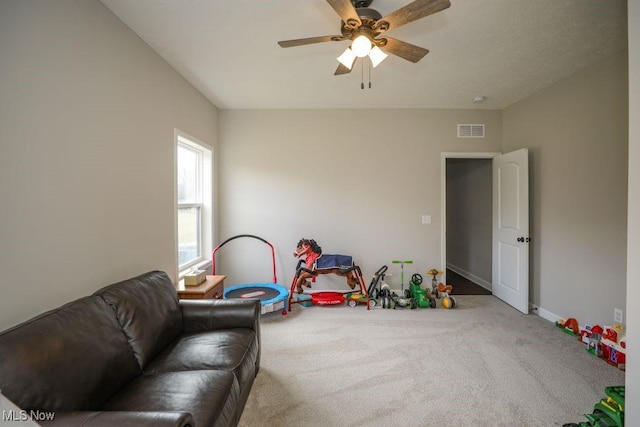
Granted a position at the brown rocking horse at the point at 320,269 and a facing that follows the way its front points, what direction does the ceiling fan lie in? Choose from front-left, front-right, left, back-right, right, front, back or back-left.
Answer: left

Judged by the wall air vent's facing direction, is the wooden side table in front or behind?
in front

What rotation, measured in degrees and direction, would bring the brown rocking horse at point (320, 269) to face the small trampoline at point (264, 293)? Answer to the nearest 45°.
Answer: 0° — it already faces it

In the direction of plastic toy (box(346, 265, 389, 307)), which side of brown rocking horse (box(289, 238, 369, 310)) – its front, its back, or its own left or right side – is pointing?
back

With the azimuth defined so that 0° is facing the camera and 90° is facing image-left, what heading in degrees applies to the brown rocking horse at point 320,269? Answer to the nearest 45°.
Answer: approximately 90°

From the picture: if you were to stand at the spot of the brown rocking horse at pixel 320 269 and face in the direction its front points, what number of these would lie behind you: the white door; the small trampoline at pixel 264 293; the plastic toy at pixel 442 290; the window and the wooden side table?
2

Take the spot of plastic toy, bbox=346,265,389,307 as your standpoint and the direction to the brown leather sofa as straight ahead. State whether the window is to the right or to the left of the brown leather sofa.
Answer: right

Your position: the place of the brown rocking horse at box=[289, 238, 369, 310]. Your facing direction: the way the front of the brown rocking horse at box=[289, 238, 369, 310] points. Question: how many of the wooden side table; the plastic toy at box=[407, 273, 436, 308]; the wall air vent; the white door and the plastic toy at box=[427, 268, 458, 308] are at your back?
4

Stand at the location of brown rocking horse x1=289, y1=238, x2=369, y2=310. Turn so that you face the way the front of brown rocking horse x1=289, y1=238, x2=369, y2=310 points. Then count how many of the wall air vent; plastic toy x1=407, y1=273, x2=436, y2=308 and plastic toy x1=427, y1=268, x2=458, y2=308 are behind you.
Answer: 3

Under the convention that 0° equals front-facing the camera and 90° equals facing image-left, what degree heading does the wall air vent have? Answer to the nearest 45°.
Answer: approximately 0°

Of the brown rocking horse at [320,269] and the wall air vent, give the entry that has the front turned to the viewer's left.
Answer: the brown rocking horse

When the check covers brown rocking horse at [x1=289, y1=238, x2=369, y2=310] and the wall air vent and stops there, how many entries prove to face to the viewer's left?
1

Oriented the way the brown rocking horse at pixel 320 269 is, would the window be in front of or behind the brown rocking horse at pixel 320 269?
in front
